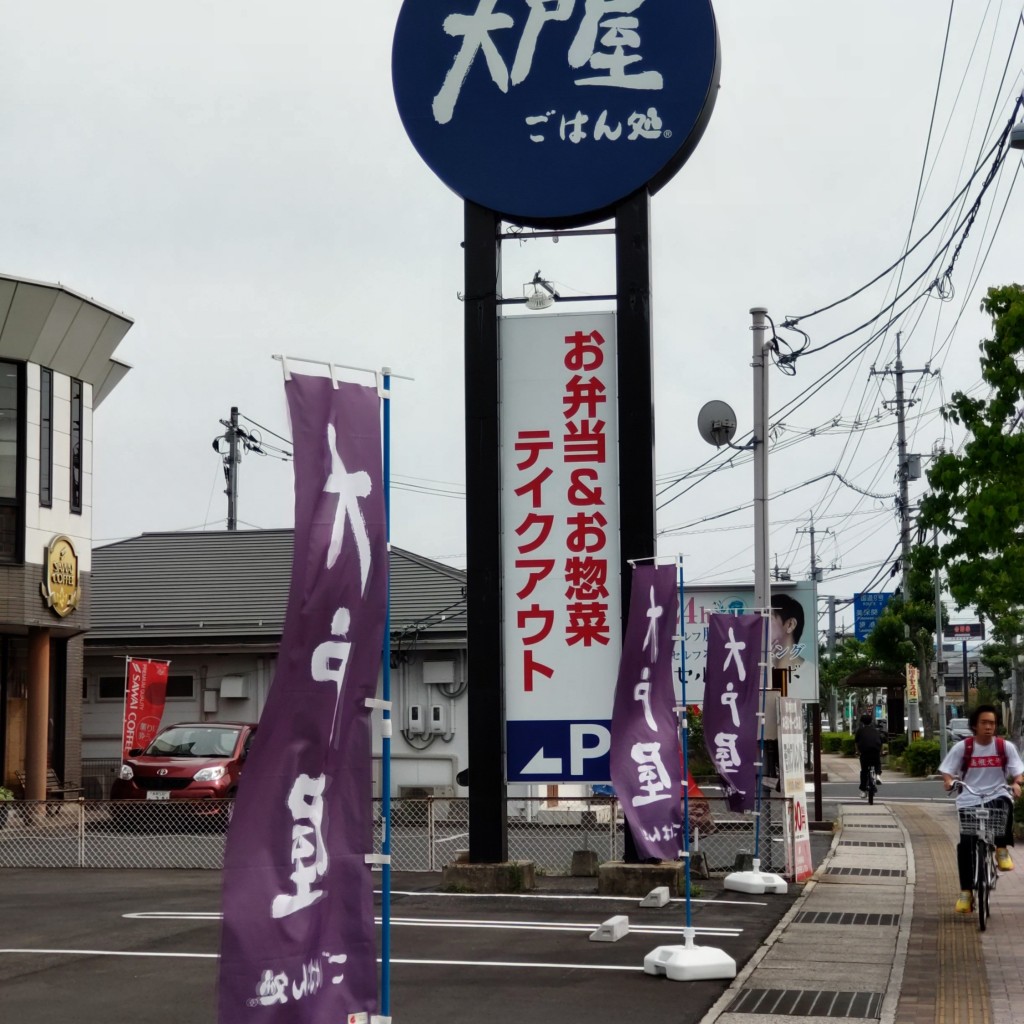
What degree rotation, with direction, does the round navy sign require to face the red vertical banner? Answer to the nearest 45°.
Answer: approximately 135° to its right

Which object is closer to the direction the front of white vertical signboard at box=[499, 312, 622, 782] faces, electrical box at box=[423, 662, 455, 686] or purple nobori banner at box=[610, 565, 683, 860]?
the purple nobori banner

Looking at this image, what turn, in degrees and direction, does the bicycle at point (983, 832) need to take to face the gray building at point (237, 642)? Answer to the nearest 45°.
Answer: approximately 135° to its right

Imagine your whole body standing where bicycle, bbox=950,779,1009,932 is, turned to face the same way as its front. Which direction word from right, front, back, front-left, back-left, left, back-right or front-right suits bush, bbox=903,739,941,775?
back

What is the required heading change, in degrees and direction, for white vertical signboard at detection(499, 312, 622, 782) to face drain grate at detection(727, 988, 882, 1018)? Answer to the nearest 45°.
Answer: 0° — it already faces it

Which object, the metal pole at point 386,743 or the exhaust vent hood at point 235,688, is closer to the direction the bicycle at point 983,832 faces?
the metal pole

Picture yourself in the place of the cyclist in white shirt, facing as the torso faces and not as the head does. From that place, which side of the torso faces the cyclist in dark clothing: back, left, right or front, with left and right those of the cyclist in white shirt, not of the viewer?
back

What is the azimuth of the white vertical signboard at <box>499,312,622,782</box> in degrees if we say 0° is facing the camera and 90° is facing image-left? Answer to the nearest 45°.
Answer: approximately 0°
